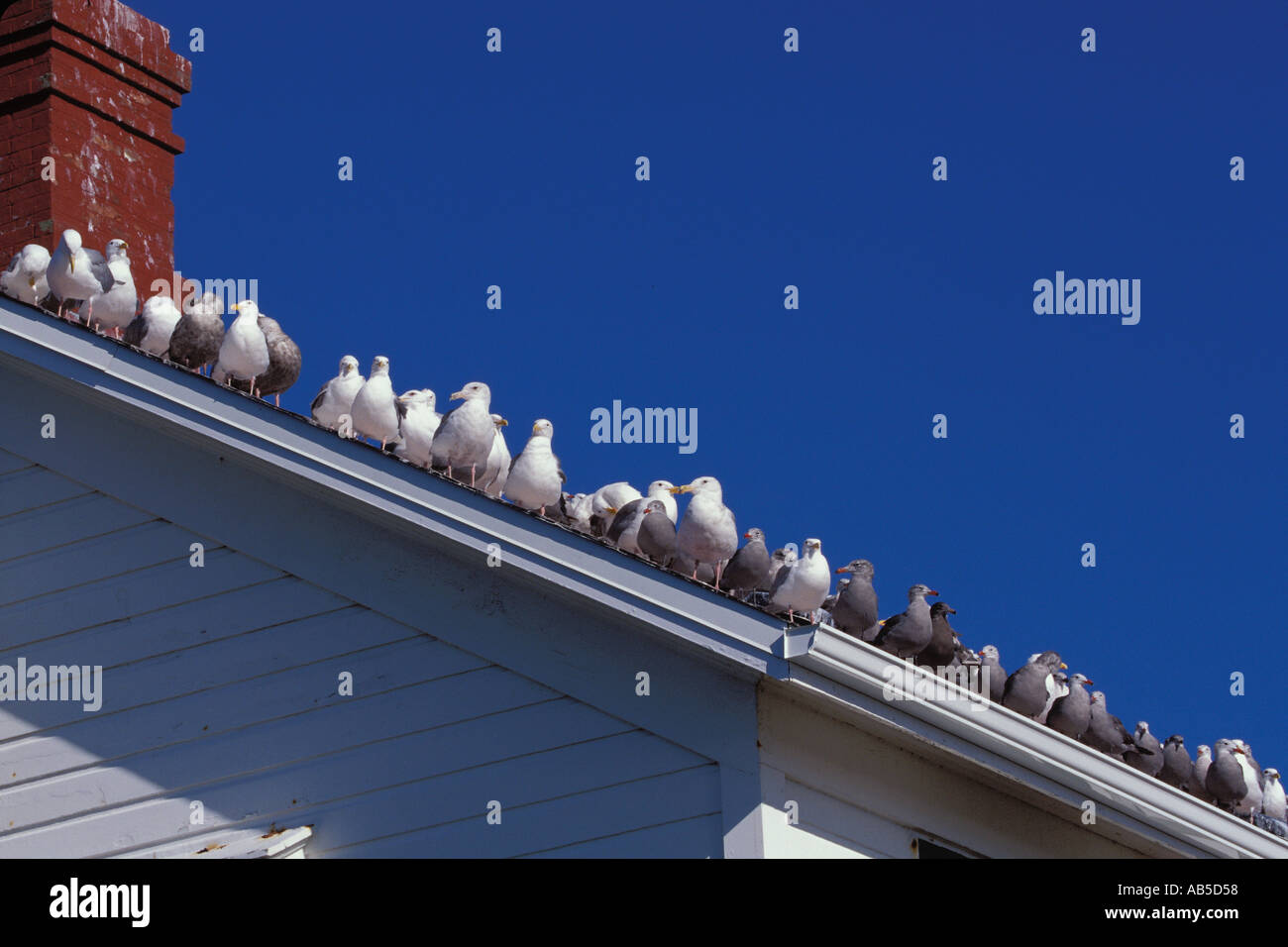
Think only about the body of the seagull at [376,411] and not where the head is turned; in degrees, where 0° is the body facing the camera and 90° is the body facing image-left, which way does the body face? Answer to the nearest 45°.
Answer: approximately 0°

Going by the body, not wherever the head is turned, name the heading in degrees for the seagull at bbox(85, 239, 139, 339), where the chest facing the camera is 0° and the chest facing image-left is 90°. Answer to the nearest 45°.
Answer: approximately 315°

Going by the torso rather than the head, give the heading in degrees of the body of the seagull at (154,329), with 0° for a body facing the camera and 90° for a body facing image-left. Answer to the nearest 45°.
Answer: approximately 315°

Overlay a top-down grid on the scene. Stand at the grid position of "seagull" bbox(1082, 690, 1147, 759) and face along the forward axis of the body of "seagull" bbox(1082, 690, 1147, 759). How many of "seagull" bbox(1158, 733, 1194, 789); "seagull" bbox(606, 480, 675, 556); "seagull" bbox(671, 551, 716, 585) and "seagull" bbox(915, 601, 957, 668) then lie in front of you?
3

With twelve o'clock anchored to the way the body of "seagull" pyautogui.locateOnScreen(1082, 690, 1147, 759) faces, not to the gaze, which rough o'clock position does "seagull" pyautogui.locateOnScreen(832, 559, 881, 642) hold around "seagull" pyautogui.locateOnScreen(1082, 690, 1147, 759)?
"seagull" pyautogui.locateOnScreen(832, 559, 881, 642) is roughly at 12 o'clock from "seagull" pyautogui.locateOnScreen(1082, 690, 1147, 759).

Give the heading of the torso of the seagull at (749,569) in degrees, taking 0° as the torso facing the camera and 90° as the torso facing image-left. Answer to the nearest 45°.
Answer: approximately 315°
